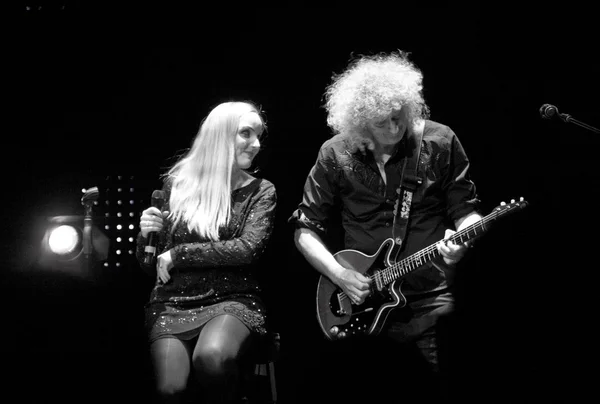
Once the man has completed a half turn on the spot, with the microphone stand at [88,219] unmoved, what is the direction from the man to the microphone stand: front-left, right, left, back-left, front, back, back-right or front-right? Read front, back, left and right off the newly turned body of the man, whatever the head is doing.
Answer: left

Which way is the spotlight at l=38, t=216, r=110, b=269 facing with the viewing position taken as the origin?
facing the viewer and to the left of the viewer

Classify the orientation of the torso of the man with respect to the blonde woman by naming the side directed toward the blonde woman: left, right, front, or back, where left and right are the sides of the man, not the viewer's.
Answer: right

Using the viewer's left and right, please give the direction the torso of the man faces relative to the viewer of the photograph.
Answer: facing the viewer

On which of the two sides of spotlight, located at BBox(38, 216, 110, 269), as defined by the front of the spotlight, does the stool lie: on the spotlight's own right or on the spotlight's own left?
on the spotlight's own left

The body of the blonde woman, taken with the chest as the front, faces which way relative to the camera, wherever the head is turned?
toward the camera

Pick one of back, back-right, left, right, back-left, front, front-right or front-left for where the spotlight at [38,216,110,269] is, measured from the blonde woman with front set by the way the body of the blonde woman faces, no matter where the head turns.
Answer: back-right

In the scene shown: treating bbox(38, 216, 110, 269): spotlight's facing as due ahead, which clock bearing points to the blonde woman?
The blonde woman is roughly at 9 o'clock from the spotlight.

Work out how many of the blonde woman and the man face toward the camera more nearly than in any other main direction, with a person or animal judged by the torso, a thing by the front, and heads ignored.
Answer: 2

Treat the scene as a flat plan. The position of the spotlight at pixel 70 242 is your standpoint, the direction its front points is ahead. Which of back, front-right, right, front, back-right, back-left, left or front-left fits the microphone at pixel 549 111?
left
